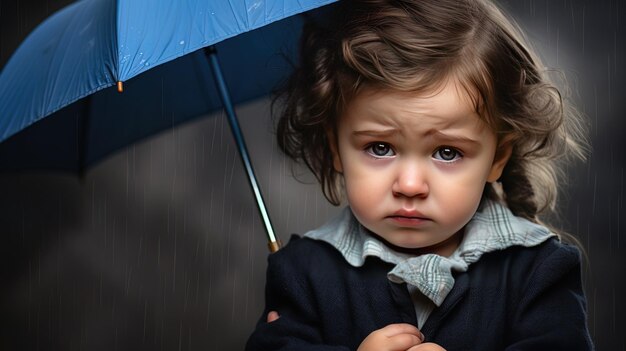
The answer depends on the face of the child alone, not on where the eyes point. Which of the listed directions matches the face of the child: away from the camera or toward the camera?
toward the camera

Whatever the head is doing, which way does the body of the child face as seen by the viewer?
toward the camera
